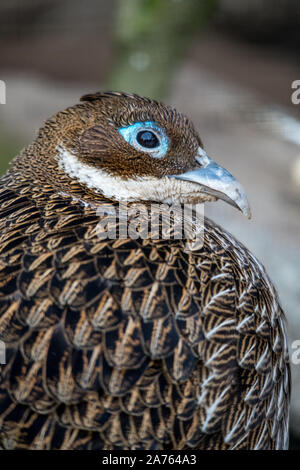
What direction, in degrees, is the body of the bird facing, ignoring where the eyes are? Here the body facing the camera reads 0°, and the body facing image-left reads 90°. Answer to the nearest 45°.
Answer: approximately 270°
